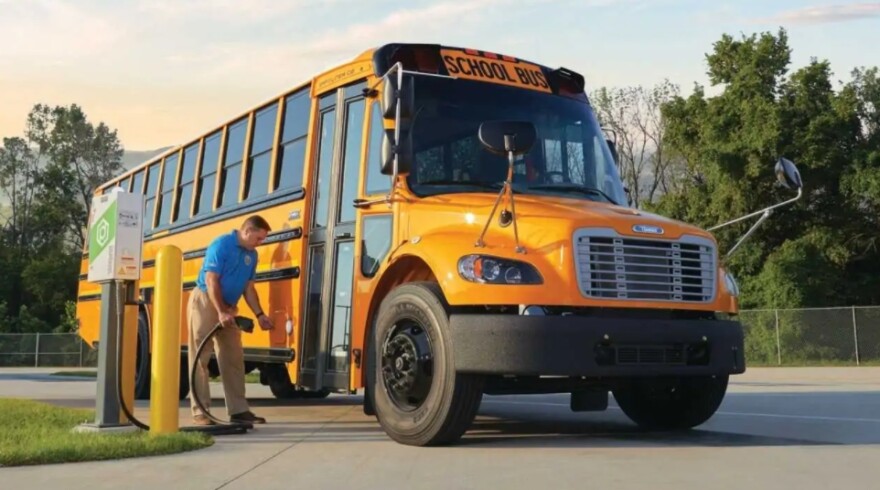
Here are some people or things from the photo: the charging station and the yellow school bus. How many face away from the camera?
0

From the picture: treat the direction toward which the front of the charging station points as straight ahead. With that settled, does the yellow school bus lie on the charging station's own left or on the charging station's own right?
on the charging station's own left

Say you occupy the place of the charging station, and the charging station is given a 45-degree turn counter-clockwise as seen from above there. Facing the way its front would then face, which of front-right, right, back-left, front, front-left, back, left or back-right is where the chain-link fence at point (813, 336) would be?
back-left

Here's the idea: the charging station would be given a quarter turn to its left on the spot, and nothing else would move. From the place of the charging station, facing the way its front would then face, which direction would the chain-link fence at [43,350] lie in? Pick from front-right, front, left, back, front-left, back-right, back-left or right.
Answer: back-left

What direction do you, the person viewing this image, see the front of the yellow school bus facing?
facing the viewer and to the right of the viewer

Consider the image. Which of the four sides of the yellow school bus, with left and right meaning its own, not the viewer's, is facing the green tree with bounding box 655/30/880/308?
left

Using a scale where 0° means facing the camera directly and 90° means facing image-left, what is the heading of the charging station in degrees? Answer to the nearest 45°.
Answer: approximately 45°

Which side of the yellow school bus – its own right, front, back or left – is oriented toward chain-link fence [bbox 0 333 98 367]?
back

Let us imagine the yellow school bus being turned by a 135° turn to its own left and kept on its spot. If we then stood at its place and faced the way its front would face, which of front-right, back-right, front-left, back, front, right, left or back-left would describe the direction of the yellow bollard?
left
